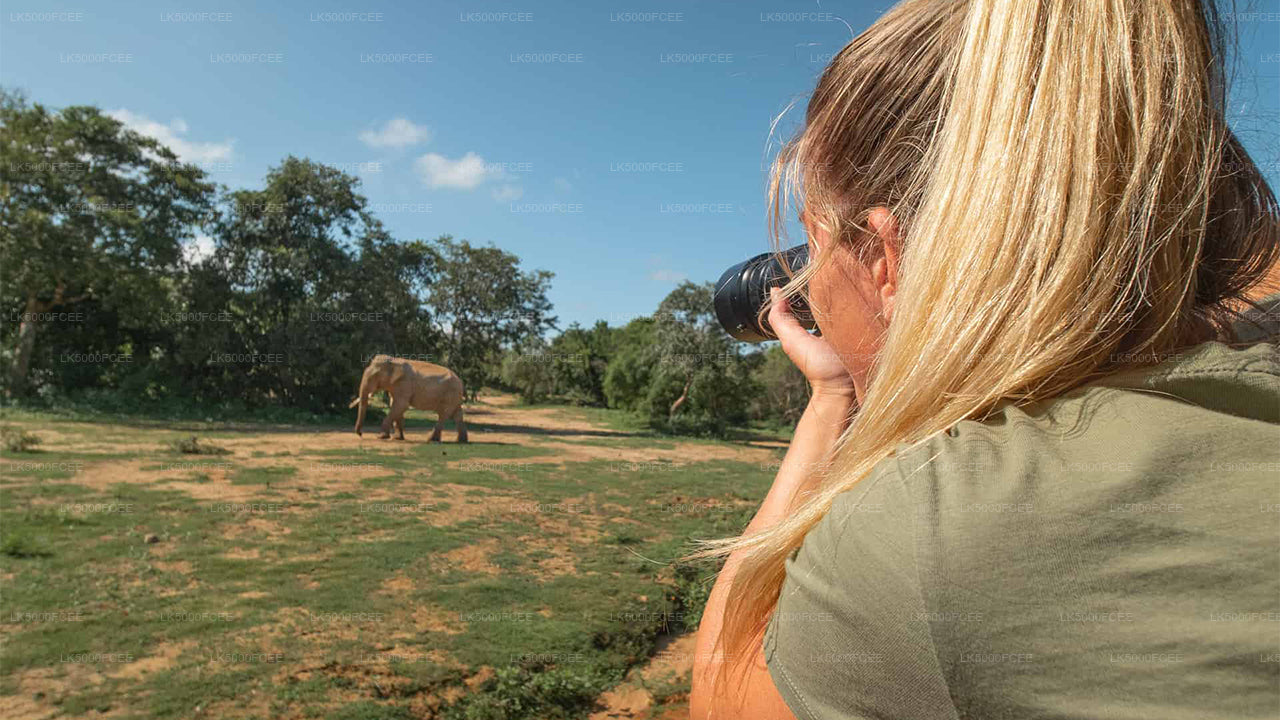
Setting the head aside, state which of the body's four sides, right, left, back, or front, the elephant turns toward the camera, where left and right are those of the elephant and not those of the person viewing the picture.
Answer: left

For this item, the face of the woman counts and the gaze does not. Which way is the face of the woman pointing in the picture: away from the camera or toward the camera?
away from the camera

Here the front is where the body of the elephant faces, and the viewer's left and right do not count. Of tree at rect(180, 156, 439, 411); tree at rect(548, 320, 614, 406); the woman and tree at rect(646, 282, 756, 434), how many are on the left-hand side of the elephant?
1

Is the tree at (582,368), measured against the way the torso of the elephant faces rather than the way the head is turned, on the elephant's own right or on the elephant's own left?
on the elephant's own right

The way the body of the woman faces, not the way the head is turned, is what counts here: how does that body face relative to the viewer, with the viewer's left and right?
facing away from the viewer and to the left of the viewer

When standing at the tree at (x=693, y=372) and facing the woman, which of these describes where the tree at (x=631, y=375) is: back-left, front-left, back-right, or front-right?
back-right

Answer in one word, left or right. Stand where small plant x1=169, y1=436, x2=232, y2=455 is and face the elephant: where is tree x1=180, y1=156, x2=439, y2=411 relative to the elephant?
left

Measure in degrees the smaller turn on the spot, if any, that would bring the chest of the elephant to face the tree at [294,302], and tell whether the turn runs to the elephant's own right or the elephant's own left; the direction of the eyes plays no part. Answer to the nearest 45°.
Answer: approximately 45° to the elephant's own right

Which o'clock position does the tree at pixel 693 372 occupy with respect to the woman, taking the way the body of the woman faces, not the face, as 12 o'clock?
The tree is roughly at 1 o'clock from the woman.

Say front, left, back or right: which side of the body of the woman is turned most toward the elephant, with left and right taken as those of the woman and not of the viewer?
front

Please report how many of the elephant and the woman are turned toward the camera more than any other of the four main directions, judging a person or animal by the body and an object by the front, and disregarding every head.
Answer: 0

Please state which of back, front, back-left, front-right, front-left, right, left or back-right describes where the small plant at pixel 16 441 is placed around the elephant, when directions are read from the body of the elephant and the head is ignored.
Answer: front-left

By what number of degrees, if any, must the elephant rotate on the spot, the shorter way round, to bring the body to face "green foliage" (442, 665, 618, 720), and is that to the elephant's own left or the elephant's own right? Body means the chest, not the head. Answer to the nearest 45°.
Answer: approximately 90° to the elephant's own left
